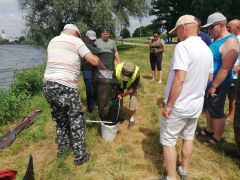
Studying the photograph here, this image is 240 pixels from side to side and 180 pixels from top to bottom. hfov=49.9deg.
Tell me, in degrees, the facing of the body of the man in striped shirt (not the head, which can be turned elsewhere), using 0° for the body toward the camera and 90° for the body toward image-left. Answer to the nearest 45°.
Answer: approximately 225°

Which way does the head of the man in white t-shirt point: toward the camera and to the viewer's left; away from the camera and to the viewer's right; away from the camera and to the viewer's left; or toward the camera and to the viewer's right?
away from the camera and to the viewer's left

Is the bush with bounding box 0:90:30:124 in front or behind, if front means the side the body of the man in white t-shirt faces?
in front

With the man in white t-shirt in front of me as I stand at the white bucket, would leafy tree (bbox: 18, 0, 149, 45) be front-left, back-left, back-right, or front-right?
back-left

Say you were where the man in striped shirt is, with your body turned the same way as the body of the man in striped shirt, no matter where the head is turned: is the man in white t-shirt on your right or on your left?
on your right

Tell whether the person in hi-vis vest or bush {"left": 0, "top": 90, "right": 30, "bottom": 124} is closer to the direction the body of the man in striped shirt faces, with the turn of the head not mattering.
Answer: the person in hi-vis vest

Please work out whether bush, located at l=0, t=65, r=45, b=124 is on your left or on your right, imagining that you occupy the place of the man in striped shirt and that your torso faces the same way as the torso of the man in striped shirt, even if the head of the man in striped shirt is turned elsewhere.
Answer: on your left

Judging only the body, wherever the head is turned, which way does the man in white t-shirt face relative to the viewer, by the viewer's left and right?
facing away from the viewer and to the left of the viewer

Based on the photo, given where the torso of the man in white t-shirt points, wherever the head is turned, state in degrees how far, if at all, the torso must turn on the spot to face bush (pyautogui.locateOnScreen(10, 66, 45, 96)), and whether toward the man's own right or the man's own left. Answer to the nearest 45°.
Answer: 0° — they already face it

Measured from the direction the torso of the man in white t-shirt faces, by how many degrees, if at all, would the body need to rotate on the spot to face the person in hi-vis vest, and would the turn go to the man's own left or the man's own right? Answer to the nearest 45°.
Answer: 0° — they already face them

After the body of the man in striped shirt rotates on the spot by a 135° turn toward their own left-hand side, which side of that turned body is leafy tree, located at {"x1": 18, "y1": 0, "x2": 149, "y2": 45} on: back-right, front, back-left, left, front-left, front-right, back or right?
right
